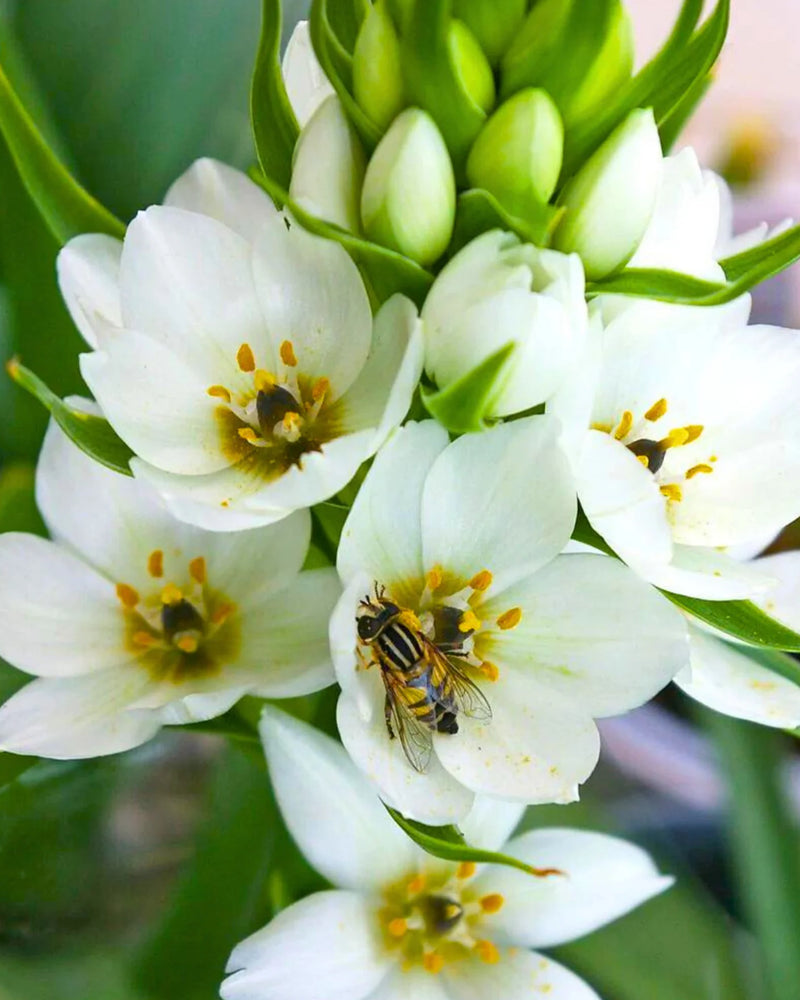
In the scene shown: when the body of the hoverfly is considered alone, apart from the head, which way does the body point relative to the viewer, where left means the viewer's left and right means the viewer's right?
facing away from the viewer and to the left of the viewer
